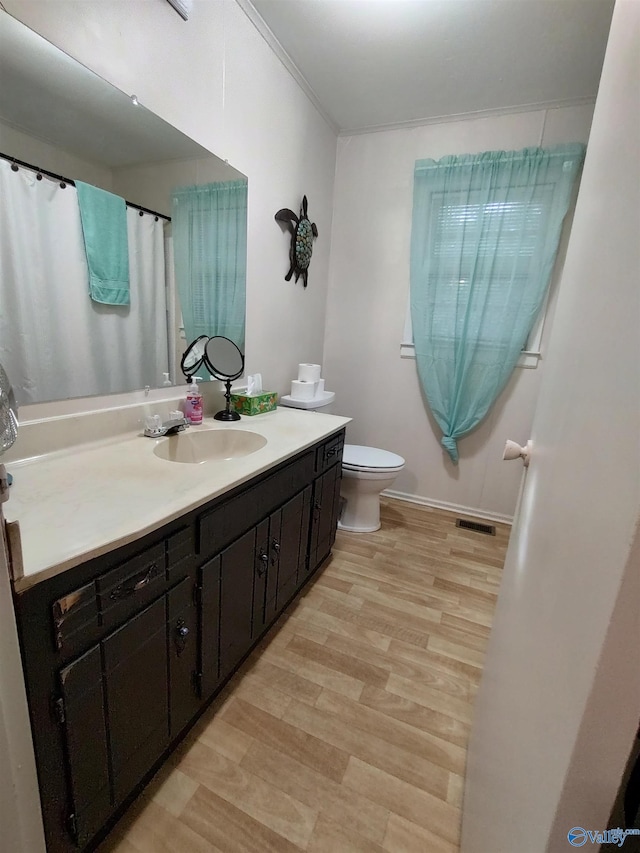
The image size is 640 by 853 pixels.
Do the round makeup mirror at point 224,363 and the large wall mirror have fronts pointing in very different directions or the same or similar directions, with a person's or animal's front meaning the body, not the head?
same or similar directions

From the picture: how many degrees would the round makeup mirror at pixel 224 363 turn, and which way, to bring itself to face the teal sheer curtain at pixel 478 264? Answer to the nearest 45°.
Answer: approximately 135° to its left

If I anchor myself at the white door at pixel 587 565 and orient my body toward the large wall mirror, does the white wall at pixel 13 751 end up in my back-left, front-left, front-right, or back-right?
front-left

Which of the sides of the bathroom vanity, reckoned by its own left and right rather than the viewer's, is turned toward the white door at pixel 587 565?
front

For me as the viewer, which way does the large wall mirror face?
facing the viewer and to the right of the viewer

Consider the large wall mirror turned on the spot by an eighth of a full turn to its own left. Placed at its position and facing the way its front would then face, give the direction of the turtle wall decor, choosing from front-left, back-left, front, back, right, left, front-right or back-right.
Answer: front-left

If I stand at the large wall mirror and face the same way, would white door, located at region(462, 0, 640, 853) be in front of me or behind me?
in front

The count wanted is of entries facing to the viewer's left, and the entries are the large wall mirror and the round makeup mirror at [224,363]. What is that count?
0

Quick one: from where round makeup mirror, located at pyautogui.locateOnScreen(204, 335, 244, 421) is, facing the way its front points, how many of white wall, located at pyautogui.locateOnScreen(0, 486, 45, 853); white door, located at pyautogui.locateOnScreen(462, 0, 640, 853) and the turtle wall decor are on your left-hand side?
1

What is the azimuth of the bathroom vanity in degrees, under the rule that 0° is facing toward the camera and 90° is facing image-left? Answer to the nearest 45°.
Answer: approximately 315°

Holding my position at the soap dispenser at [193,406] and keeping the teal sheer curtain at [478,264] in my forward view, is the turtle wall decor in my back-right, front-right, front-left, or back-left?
front-left

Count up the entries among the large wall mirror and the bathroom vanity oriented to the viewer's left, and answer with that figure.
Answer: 0

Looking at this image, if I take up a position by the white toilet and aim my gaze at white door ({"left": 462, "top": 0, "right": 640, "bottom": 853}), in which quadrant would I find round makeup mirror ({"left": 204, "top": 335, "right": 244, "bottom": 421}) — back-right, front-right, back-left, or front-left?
front-right

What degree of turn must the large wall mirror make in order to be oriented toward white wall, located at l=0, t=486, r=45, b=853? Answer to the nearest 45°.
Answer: approximately 45° to its right
